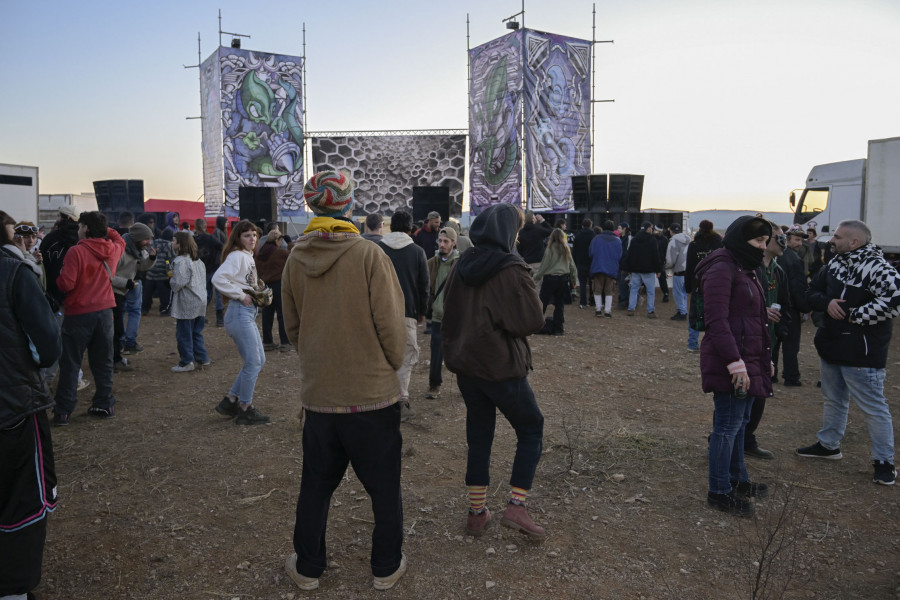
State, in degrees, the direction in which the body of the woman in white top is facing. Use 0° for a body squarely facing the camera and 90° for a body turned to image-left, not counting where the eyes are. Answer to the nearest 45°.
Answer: approximately 270°

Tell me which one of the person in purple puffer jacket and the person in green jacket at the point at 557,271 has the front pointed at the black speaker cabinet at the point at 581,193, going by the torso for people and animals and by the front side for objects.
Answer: the person in green jacket

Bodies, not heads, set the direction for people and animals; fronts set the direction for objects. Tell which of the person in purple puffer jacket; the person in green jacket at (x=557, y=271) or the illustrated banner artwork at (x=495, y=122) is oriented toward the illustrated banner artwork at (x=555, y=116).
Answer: the person in green jacket

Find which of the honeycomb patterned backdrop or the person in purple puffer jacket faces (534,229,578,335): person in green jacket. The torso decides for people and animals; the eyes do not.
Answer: the honeycomb patterned backdrop

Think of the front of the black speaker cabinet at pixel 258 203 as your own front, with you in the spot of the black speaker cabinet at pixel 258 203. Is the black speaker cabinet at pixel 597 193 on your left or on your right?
on your left

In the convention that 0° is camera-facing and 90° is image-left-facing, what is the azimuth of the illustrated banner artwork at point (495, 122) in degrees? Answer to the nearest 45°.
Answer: approximately 45°

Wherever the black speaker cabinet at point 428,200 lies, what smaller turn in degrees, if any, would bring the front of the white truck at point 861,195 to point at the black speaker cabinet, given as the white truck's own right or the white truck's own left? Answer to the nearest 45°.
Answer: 0° — it already faces it

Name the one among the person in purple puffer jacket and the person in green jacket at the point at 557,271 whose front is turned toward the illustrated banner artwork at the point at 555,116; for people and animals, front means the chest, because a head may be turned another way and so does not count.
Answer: the person in green jacket

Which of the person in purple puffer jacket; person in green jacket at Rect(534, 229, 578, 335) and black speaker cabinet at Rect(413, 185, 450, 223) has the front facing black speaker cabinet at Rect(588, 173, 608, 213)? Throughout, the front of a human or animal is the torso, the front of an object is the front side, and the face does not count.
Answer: the person in green jacket

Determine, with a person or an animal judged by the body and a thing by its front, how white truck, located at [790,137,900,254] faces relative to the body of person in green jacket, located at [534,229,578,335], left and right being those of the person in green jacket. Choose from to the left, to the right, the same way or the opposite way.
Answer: to the left
